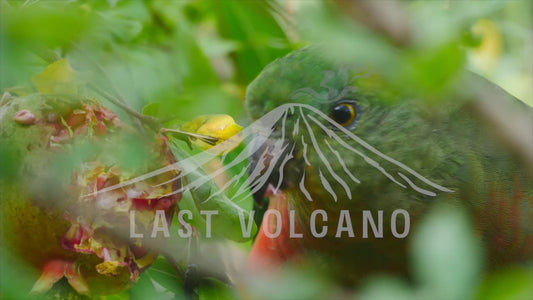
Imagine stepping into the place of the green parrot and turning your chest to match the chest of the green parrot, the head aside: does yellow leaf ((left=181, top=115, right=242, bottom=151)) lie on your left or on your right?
on your right

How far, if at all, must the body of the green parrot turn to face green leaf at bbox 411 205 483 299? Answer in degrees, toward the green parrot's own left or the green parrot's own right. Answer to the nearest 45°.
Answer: approximately 90° to the green parrot's own left

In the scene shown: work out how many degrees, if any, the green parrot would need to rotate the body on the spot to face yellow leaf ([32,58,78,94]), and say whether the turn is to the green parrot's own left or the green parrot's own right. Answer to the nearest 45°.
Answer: approximately 45° to the green parrot's own left

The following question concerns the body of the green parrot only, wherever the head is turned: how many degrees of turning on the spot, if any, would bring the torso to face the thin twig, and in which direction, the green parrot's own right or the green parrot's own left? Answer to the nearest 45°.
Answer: approximately 45° to the green parrot's own left

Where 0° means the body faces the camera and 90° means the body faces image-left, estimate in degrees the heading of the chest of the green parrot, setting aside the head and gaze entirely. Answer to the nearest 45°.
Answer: approximately 90°
